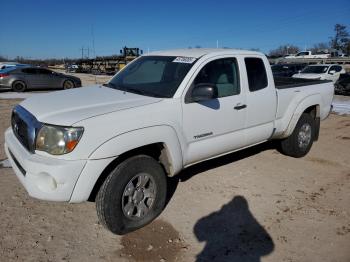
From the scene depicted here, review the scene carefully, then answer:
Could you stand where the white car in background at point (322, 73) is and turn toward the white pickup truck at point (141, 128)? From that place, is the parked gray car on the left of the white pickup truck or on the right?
right

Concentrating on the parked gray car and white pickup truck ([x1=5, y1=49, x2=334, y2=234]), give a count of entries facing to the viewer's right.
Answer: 1

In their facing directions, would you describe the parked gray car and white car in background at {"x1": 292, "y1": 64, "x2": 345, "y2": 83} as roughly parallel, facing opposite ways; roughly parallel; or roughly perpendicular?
roughly parallel, facing opposite ways

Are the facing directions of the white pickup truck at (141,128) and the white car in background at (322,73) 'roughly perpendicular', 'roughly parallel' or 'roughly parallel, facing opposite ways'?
roughly parallel

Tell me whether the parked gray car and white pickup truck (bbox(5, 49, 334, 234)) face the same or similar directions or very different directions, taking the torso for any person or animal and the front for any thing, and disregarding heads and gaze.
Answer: very different directions

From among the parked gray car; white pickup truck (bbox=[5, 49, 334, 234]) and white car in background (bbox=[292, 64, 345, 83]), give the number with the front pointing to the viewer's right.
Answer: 1

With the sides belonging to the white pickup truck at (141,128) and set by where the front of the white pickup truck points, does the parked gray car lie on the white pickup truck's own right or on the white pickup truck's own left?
on the white pickup truck's own right

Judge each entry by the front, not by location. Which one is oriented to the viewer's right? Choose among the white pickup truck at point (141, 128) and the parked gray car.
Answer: the parked gray car

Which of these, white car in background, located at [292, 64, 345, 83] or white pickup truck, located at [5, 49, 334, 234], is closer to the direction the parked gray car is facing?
the white car in background

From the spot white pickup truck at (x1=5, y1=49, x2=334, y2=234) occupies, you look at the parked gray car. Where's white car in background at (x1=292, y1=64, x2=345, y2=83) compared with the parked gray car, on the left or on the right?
right

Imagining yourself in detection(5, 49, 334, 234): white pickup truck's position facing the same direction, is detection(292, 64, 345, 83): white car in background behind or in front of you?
behind

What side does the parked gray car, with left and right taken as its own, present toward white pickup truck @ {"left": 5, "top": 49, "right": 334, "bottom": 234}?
right

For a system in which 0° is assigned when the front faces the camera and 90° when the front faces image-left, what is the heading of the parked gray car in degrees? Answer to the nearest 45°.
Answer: approximately 270°
